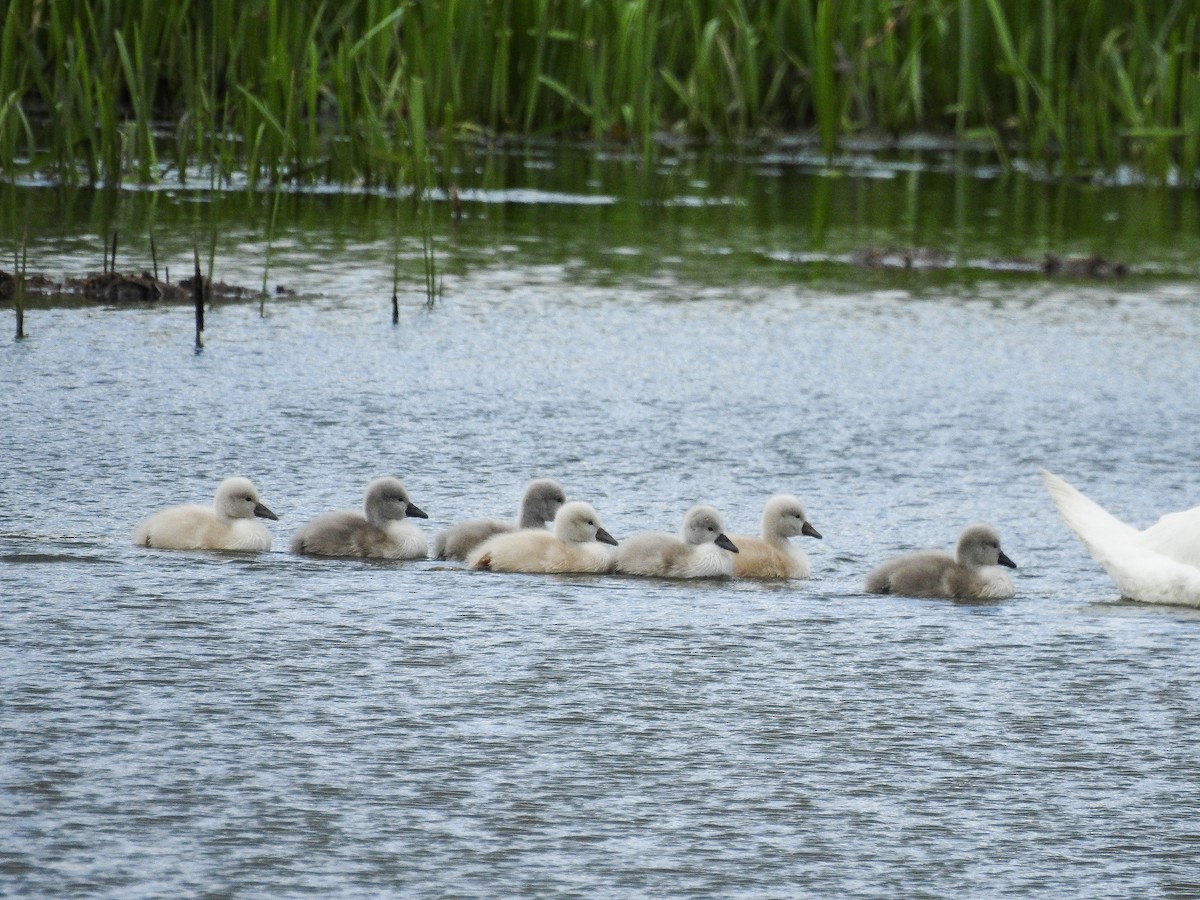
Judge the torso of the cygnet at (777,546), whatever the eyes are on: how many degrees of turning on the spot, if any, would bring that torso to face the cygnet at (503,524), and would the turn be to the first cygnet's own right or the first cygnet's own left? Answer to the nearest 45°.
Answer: approximately 180°

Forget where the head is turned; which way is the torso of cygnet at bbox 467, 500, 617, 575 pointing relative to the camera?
to the viewer's right

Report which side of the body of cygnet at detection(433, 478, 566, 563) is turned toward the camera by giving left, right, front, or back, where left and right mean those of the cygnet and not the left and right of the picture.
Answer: right

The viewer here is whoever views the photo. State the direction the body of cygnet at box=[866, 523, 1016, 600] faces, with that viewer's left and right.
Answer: facing to the right of the viewer

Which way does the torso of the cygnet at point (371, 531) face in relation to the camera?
to the viewer's right

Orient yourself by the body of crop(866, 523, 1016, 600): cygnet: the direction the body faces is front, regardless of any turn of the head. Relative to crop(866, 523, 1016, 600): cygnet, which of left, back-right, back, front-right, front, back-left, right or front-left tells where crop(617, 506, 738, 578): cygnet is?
back

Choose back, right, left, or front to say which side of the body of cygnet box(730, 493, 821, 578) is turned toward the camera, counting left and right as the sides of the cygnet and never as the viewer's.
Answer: right

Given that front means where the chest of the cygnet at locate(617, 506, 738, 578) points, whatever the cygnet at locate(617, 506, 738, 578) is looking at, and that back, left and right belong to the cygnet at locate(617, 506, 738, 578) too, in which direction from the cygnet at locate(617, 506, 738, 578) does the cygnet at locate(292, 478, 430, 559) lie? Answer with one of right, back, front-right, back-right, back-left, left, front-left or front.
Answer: back

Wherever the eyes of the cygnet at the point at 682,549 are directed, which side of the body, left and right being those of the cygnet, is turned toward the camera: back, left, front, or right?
right
